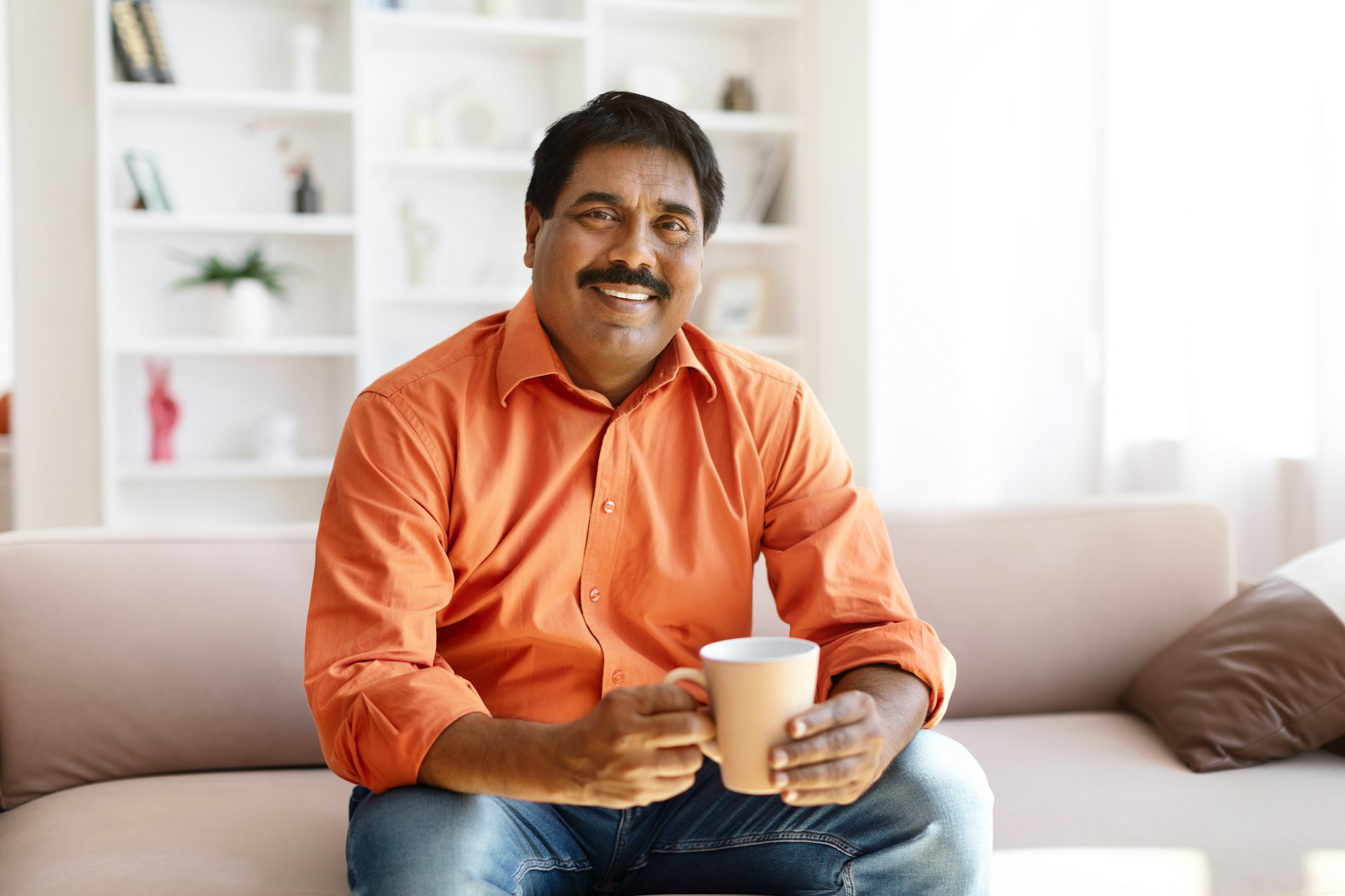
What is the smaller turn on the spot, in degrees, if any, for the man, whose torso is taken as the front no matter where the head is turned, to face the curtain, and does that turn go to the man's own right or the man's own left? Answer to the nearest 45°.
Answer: approximately 135° to the man's own left

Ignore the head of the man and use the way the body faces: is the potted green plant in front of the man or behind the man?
behind

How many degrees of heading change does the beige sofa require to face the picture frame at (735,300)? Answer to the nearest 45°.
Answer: approximately 180°

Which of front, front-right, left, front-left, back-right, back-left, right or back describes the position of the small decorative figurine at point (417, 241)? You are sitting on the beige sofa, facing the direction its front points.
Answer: back

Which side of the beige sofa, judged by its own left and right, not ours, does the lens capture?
front

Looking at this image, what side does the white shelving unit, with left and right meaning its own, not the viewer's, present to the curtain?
left

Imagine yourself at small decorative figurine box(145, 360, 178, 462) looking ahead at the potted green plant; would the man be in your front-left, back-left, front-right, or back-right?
front-right

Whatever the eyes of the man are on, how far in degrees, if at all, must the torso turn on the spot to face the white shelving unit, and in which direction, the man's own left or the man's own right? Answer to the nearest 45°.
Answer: approximately 180°

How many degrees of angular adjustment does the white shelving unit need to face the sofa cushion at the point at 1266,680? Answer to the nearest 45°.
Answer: approximately 45° to its left

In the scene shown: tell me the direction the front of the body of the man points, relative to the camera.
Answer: toward the camera

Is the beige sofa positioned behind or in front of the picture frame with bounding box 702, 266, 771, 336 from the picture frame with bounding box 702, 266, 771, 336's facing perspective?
in front

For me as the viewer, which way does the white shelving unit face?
facing the viewer
